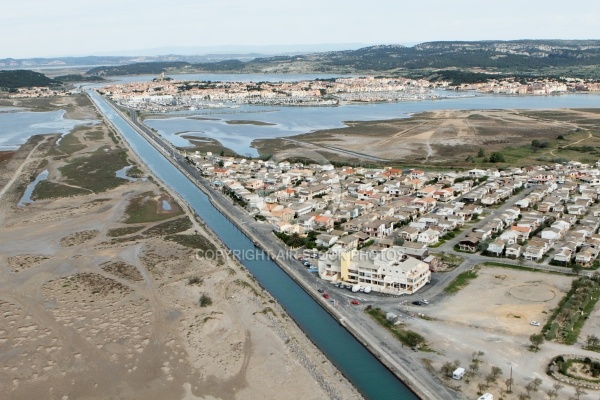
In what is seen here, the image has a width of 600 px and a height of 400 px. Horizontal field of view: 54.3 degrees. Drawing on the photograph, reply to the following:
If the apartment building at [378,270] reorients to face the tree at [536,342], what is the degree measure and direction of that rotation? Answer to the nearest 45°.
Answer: approximately 90° to its left

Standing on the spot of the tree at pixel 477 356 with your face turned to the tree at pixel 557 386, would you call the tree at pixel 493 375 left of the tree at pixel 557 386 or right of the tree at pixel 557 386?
right

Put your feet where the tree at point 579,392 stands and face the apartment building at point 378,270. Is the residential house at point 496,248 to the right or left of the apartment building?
right

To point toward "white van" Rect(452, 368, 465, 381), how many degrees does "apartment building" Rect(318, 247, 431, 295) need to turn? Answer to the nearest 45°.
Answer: approximately 45° to its left

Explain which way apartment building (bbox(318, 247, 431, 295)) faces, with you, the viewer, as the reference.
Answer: facing the viewer and to the left of the viewer

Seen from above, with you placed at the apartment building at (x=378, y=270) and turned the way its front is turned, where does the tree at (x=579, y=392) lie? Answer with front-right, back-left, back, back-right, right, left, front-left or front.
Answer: left

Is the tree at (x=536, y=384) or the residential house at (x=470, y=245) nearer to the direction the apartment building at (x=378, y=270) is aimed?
the tree

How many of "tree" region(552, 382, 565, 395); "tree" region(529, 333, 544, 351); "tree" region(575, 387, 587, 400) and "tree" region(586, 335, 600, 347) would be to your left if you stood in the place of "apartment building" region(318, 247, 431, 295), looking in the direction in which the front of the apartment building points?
4

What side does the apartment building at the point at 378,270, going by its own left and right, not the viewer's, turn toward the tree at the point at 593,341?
left

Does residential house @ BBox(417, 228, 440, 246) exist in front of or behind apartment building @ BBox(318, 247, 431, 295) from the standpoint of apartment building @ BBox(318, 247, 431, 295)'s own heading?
behind

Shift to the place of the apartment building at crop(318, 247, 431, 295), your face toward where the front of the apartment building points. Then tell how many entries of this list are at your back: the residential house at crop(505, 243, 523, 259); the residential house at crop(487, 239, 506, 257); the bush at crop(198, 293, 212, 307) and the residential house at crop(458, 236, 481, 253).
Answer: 3

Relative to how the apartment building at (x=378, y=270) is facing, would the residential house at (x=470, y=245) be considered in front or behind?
behind

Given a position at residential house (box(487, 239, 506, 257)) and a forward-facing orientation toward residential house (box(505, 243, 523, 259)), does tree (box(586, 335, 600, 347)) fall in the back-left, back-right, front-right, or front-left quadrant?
front-right

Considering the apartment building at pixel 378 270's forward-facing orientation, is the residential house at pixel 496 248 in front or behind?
behind
